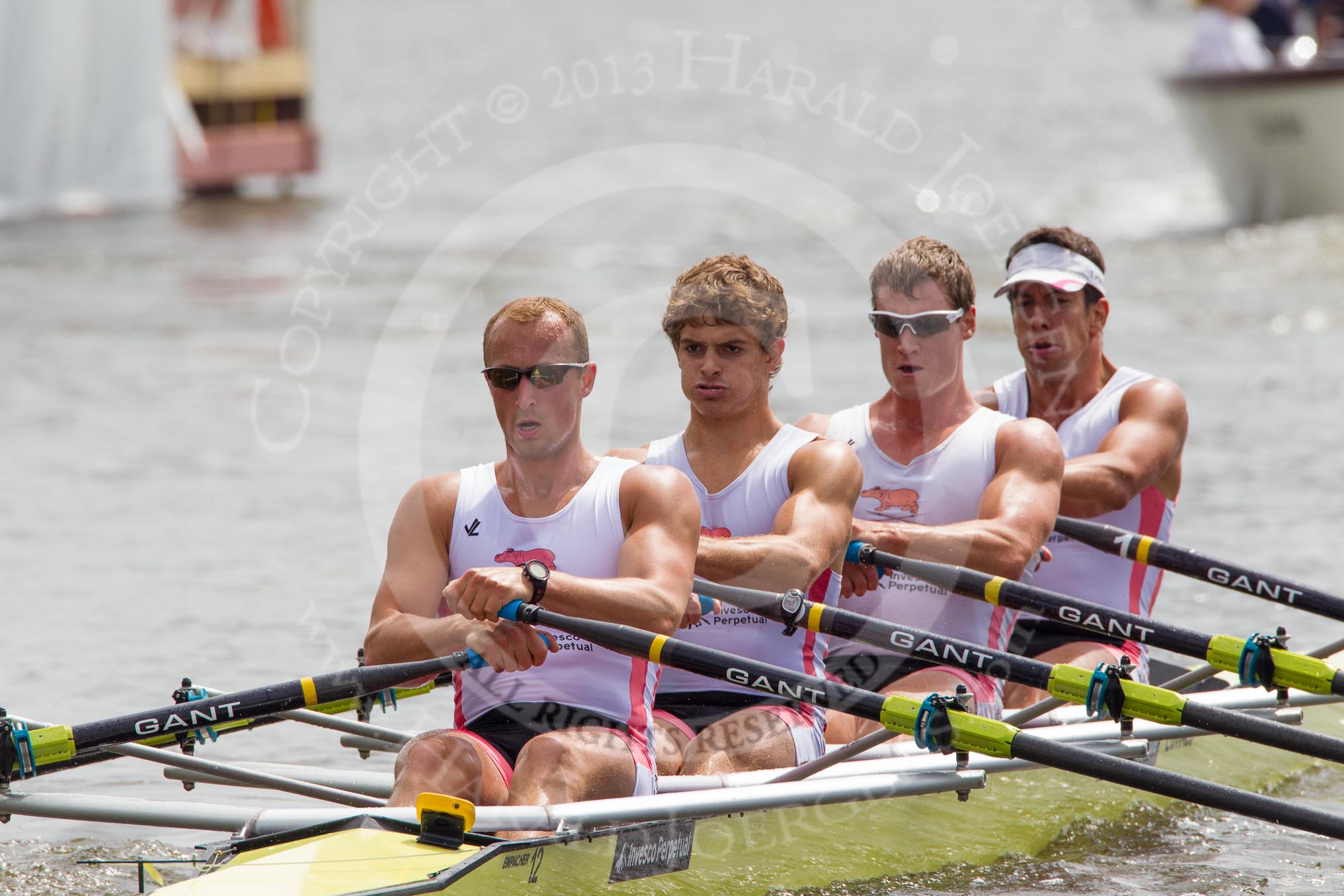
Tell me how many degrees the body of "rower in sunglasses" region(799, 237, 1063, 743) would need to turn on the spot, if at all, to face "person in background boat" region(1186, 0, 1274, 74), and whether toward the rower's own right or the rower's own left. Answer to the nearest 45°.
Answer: approximately 135° to the rower's own right

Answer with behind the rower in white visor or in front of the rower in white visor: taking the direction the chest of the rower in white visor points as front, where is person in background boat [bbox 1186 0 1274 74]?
behind

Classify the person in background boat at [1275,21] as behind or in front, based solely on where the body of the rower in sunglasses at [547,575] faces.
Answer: behind

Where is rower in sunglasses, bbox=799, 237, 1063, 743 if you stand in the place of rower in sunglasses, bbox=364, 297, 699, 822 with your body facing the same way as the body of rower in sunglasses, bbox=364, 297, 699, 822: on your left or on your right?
on your left

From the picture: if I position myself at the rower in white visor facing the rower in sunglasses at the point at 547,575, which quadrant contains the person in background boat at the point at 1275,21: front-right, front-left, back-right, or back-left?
back-right

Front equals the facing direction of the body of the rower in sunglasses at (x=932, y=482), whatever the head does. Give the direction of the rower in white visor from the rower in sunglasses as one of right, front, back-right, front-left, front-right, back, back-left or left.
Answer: back

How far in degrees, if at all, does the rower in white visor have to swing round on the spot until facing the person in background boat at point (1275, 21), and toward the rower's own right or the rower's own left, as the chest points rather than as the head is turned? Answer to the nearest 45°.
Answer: approximately 135° to the rower's own right

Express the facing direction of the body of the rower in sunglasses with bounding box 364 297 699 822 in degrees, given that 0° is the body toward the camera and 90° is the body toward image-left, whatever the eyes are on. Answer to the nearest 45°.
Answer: approximately 0°
